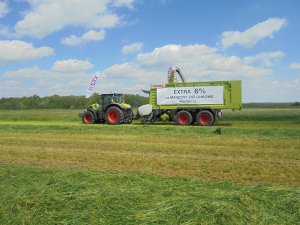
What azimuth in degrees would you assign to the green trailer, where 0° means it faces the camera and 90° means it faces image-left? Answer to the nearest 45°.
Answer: approximately 90°

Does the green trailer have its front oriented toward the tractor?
yes
